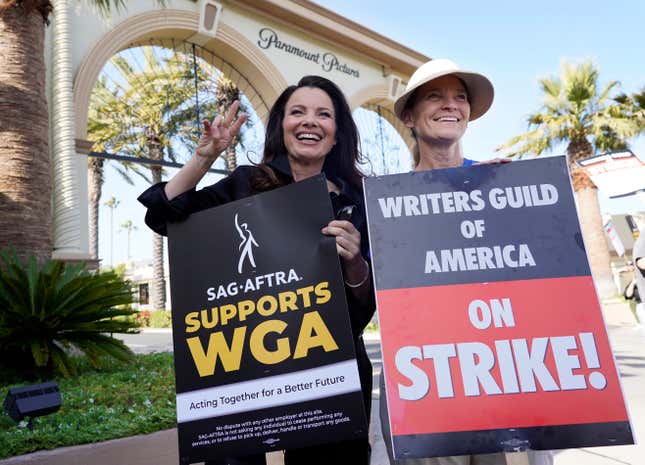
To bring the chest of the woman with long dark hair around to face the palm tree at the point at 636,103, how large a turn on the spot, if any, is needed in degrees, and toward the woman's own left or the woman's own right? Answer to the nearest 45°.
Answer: approximately 135° to the woman's own left

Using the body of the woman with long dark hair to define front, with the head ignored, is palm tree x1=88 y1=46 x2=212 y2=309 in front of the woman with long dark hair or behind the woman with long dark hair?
behind

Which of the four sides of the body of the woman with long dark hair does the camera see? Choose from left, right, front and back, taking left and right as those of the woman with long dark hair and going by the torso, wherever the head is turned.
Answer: front

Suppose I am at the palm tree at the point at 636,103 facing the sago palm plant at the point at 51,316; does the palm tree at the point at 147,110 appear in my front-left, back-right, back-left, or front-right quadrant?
front-right

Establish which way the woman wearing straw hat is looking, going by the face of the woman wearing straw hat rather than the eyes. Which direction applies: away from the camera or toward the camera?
toward the camera

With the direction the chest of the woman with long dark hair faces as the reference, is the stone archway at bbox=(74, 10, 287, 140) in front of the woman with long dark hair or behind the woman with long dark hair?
behind

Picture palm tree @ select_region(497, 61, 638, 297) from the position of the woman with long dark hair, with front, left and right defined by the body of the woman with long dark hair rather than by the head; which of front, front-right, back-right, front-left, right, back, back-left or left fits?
back-left

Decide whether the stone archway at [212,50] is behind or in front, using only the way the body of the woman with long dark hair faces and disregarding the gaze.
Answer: behind
